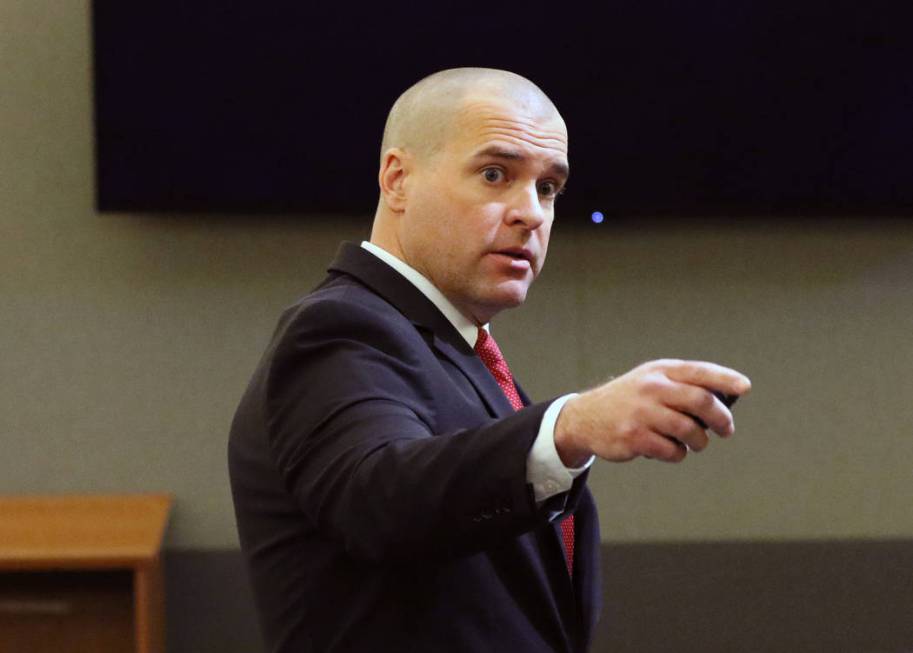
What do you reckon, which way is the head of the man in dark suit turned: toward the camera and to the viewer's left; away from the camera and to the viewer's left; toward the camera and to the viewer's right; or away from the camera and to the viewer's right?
toward the camera and to the viewer's right

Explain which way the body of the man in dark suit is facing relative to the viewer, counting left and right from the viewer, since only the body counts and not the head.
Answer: facing the viewer and to the right of the viewer

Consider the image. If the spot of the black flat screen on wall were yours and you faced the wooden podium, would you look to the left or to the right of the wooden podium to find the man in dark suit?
left

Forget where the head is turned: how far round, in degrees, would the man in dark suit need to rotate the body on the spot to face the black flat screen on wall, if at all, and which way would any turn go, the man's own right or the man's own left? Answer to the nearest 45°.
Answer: approximately 135° to the man's own left

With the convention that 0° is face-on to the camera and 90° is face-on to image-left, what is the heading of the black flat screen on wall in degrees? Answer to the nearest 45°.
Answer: approximately 0°

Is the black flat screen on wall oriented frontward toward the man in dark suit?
yes

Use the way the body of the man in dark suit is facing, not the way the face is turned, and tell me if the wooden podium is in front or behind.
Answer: behind

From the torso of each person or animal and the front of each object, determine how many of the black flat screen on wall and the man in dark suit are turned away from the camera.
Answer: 0

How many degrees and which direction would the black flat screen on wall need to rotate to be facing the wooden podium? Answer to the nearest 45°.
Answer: approximately 45° to its right
